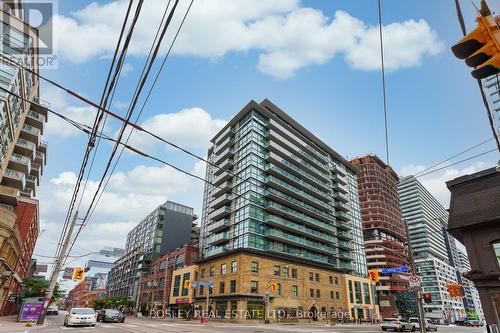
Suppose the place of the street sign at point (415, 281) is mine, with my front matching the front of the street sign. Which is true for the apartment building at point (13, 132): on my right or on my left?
on my right

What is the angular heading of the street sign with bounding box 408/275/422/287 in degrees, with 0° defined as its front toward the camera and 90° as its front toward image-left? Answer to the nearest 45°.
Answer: approximately 0°

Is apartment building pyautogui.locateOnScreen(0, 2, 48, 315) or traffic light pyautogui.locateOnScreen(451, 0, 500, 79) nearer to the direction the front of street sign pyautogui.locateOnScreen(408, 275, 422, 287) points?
the traffic light

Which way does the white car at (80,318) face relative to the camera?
toward the camera

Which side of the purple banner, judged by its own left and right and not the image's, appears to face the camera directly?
front

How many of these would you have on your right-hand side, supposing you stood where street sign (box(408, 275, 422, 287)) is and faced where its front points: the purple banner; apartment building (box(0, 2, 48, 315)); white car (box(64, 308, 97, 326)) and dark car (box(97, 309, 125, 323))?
4

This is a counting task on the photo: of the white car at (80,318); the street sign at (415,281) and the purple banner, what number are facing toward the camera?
3

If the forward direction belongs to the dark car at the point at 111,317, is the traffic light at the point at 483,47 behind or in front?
in front

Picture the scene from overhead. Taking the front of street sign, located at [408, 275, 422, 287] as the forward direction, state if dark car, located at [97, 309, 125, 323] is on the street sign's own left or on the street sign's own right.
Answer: on the street sign's own right

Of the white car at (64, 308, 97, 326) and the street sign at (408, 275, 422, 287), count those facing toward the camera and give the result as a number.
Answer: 2

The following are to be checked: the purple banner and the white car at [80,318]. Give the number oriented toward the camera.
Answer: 2

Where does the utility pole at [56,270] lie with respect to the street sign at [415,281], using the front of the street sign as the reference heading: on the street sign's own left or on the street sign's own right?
on the street sign's own right

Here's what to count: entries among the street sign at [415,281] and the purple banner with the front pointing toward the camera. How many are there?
2
